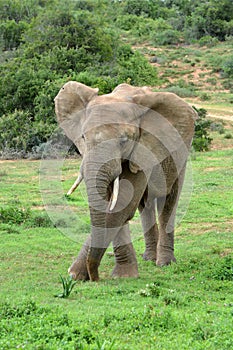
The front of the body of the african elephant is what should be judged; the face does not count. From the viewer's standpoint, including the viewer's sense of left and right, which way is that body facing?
facing the viewer and to the left of the viewer

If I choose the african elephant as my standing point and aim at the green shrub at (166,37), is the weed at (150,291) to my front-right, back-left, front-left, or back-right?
back-right

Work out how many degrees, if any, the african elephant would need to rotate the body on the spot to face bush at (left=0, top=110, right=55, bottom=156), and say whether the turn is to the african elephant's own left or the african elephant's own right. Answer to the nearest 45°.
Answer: approximately 135° to the african elephant's own right

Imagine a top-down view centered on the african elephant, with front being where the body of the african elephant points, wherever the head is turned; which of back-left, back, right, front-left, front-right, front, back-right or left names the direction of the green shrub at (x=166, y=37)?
back-right

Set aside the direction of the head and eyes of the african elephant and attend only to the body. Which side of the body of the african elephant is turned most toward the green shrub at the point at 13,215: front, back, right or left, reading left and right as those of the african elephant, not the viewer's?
right

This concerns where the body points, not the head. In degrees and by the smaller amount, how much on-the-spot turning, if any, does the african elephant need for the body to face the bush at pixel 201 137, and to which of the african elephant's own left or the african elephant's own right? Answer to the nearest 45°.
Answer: approximately 135° to the african elephant's own right

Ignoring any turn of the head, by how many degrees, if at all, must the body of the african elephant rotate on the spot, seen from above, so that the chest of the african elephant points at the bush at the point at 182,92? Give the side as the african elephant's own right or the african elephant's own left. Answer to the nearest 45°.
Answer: approximately 135° to the african elephant's own right

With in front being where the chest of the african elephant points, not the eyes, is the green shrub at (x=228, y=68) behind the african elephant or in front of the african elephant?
behind

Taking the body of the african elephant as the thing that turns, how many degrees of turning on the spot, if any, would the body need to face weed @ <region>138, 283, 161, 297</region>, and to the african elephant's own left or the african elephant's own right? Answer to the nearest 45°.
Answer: approximately 45° to the african elephant's own left

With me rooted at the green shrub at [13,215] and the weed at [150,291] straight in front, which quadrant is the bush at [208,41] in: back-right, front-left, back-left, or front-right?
back-left
